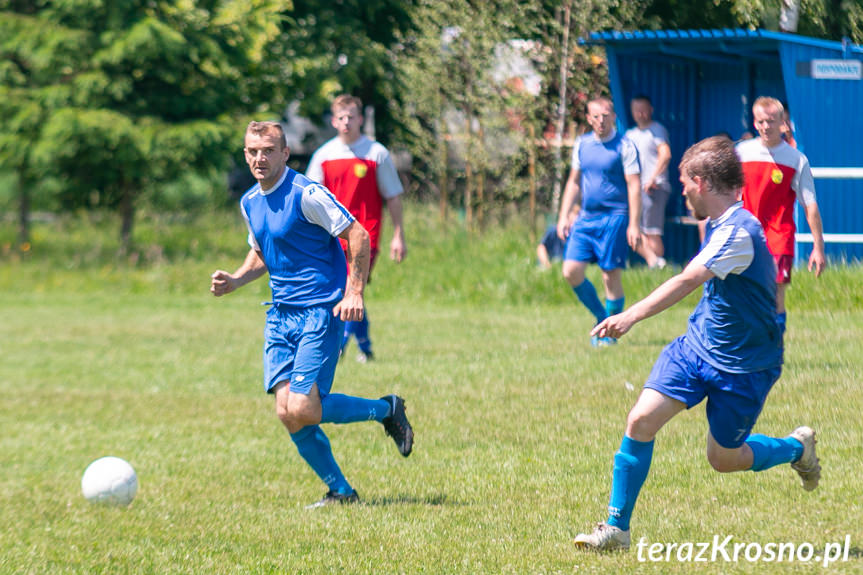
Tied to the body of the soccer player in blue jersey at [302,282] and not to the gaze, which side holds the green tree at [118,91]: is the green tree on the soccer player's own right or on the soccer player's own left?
on the soccer player's own right

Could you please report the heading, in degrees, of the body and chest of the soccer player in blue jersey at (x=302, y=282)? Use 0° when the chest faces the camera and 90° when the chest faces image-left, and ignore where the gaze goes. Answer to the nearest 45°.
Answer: approximately 45°

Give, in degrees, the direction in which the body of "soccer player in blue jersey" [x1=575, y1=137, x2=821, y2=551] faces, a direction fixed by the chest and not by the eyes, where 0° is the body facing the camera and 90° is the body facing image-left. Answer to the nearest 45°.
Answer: approximately 90°

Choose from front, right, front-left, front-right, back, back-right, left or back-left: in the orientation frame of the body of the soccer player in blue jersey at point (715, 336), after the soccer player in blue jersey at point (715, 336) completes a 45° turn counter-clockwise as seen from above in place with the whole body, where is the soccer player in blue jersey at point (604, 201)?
back-right

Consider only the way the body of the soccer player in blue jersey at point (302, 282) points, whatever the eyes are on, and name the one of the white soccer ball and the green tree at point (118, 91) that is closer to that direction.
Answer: the white soccer ball

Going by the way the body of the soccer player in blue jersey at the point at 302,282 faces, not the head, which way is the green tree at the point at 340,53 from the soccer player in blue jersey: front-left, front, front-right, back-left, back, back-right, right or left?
back-right

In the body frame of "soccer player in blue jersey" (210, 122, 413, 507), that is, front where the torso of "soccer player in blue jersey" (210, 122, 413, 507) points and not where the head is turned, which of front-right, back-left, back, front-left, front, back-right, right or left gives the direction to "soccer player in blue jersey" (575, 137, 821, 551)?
left

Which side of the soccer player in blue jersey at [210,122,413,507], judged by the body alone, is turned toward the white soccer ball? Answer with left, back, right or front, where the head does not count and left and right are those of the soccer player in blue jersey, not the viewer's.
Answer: right

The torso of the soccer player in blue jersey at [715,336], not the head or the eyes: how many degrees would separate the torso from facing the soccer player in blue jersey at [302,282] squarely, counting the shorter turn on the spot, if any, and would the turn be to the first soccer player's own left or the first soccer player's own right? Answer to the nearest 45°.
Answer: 0° — they already face them
